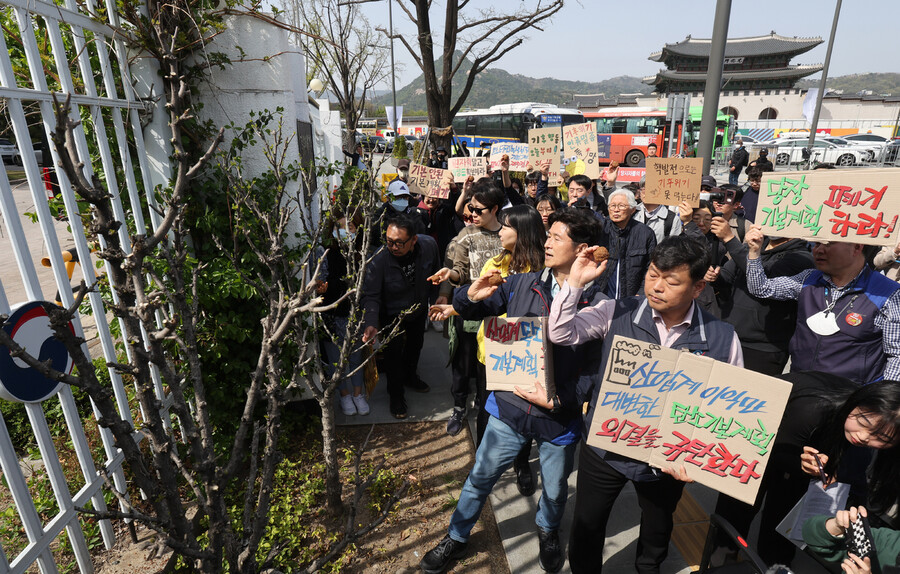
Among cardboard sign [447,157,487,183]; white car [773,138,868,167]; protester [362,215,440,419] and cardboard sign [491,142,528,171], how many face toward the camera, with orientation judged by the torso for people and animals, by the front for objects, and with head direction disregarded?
3

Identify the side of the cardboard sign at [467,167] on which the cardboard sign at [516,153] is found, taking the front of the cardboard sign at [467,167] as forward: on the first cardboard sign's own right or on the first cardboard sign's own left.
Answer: on the first cardboard sign's own left

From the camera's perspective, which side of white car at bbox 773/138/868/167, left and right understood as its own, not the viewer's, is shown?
right

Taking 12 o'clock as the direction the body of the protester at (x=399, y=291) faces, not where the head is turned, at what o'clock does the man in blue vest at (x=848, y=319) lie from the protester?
The man in blue vest is roughly at 10 o'clock from the protester.

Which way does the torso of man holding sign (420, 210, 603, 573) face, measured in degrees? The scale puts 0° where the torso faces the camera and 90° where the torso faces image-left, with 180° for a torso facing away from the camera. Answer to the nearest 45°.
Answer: approximately 45°

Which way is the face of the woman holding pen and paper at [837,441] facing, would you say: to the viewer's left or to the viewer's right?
to the viewer's left

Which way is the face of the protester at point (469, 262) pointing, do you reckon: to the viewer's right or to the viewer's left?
to the viewer's left

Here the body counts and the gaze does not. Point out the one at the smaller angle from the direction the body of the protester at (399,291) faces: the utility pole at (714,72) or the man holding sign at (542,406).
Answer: the man holding sign

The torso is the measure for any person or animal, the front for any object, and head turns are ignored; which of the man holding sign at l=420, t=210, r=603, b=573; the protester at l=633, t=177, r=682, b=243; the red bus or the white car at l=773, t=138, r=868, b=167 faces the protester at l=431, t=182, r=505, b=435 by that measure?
the protester at l=633, t=177, r=682, b=243

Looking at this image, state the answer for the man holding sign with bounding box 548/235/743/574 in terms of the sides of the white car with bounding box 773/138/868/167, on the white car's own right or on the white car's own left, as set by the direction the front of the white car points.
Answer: on the white car's own right
